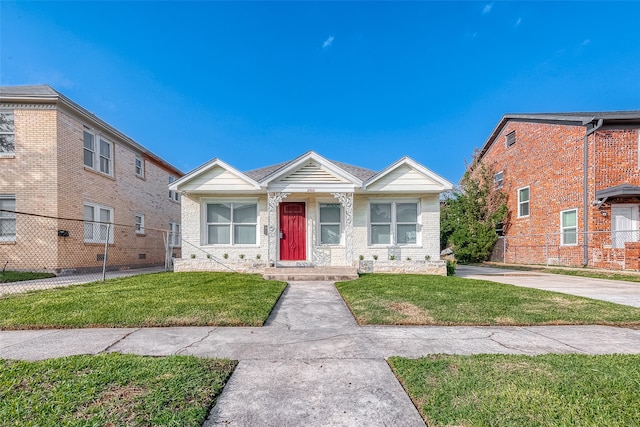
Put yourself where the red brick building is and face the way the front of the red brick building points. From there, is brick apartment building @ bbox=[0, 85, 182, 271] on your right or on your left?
on your right

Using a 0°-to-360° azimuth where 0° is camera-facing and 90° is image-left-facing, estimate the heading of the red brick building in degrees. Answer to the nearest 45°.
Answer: approximately 315°

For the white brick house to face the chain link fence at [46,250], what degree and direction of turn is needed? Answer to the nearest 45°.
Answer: approximately 90° to its right

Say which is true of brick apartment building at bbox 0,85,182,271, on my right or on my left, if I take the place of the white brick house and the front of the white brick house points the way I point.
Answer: on my right

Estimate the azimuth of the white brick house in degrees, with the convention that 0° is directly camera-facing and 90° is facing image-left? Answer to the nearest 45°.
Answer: approximately 0°

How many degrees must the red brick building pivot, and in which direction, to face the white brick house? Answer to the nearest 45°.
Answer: approximately 90° to its right

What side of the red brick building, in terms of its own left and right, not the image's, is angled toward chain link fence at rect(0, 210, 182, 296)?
right

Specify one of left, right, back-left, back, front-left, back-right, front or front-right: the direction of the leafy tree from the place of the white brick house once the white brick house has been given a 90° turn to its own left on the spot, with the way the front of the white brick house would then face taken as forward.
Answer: front-left
